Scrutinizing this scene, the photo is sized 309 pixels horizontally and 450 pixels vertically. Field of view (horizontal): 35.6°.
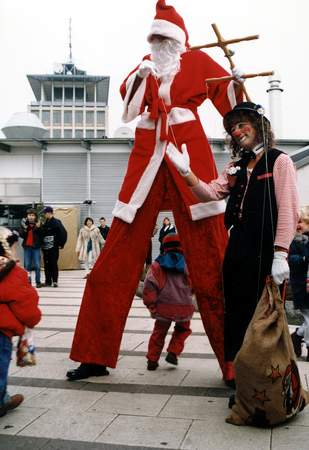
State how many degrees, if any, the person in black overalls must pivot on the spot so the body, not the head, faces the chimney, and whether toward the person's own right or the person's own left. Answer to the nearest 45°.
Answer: approximately 135° to the person's own right

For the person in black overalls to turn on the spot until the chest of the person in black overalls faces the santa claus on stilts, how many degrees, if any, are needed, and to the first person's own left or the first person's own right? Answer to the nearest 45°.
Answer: approximately 90° to the first person's own right

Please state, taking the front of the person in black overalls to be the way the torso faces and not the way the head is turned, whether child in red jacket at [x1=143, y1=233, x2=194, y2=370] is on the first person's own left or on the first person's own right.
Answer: on the first person's own right

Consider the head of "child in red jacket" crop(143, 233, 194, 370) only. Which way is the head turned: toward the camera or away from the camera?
away from the camera

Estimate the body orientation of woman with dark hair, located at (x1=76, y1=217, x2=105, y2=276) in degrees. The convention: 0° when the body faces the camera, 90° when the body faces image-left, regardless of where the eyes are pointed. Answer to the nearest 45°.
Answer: approximately 0°

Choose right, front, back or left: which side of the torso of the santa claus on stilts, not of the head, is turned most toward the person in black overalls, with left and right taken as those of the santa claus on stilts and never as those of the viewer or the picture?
left

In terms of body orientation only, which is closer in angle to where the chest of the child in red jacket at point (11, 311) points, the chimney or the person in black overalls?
the person in black overalls

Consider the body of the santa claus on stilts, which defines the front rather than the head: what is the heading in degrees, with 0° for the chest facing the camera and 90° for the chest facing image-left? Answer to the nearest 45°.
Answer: approximately 45°
